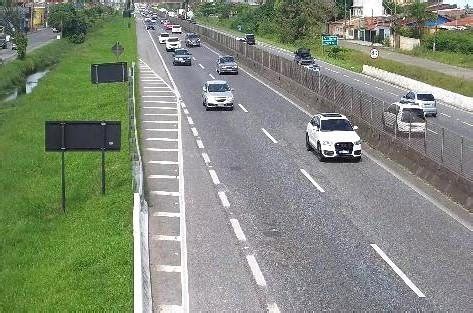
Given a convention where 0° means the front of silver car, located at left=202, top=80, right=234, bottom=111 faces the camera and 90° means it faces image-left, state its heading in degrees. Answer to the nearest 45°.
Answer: approximately 0°

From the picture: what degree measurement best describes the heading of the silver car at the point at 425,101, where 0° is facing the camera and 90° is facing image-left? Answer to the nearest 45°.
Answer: approximately 135°

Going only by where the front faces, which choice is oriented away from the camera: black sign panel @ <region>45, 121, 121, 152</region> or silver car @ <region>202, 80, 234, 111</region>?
the black sign panel

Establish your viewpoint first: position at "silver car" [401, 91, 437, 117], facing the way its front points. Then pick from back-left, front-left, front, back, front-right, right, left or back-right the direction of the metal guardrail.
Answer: back-left

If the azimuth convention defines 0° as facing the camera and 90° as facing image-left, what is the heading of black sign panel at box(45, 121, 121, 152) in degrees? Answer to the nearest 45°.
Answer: approximately 180°

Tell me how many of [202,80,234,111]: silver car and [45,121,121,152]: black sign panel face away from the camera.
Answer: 1

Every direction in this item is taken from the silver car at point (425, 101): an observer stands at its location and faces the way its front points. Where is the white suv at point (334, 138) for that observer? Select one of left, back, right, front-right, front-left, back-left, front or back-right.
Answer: back-left

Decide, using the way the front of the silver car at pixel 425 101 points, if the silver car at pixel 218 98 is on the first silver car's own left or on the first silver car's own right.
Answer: on the first silver car's own left

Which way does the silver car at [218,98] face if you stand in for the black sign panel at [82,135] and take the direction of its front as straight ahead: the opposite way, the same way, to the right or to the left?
the opposite way
